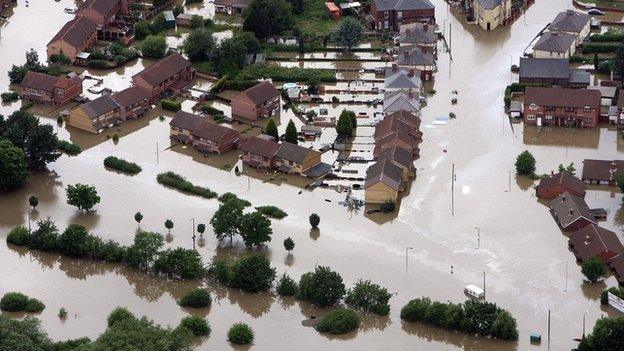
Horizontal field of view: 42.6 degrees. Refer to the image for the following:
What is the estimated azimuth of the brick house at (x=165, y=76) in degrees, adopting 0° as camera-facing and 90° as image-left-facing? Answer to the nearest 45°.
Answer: approximately 315°

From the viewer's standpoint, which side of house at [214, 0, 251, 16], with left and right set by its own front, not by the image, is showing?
front

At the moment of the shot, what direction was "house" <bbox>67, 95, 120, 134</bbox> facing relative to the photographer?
facing the viewer and to the right of the viewer

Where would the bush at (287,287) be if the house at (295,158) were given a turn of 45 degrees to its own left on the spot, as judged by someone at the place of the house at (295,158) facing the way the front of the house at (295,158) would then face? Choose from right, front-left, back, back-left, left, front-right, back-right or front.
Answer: front

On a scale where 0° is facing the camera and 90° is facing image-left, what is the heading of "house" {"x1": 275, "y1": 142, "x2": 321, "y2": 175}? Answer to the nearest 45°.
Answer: approximately 45°

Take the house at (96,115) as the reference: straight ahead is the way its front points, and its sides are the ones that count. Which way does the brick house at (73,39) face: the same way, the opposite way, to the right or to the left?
the same way

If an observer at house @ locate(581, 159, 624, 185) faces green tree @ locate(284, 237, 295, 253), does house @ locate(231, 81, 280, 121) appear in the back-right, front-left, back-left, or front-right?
front-right

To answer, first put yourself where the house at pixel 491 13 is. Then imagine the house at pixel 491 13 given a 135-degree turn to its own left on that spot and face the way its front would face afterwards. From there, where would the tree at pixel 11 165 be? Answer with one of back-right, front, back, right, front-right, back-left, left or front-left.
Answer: back

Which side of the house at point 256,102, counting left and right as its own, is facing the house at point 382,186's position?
front

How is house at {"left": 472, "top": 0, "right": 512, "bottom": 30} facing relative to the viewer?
toward the camera

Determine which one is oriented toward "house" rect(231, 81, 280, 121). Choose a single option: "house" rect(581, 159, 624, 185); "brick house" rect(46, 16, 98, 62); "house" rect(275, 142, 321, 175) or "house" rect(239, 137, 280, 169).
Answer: the brick house

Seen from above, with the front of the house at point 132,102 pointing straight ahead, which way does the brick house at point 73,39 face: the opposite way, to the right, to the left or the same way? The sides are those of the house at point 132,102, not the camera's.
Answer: the same way

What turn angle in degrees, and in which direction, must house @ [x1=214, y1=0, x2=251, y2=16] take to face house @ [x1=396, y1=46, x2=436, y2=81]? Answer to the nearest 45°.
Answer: approximately 45° to its left

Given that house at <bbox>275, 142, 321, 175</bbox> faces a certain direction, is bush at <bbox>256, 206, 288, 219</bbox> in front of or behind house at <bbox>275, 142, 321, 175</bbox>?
in front

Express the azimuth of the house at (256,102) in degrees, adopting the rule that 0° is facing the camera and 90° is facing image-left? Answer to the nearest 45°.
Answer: approximately 315°

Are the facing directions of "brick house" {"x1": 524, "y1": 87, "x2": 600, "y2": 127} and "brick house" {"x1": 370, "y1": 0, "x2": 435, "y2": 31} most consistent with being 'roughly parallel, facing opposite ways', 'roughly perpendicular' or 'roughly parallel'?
roughly parallel
